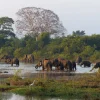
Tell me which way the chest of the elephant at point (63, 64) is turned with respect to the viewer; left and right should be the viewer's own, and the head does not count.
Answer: facing to the left of the viewer
